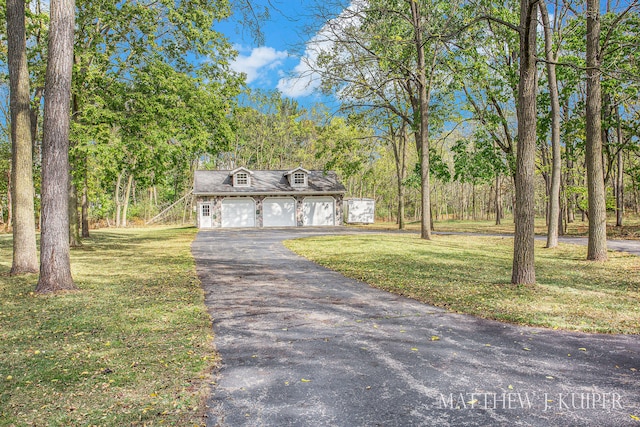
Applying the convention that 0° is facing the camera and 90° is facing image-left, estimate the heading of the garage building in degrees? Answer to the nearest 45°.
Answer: approximately 0°
